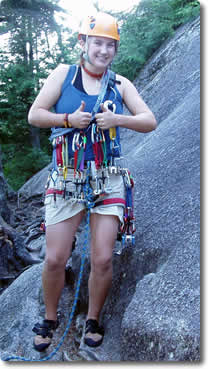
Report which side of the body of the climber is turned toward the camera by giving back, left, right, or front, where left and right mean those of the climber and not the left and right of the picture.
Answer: front
